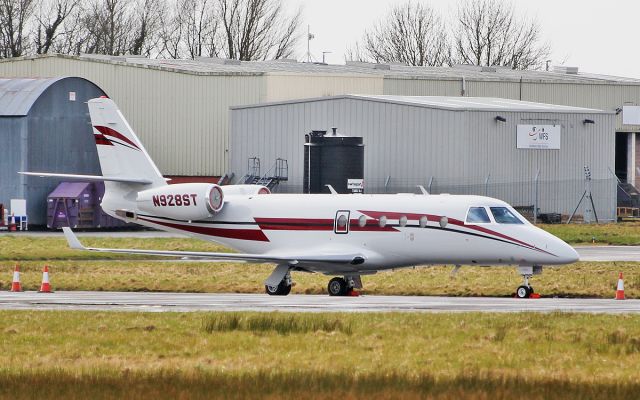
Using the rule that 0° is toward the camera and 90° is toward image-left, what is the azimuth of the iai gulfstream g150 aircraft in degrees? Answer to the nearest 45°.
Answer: approximately 315°
